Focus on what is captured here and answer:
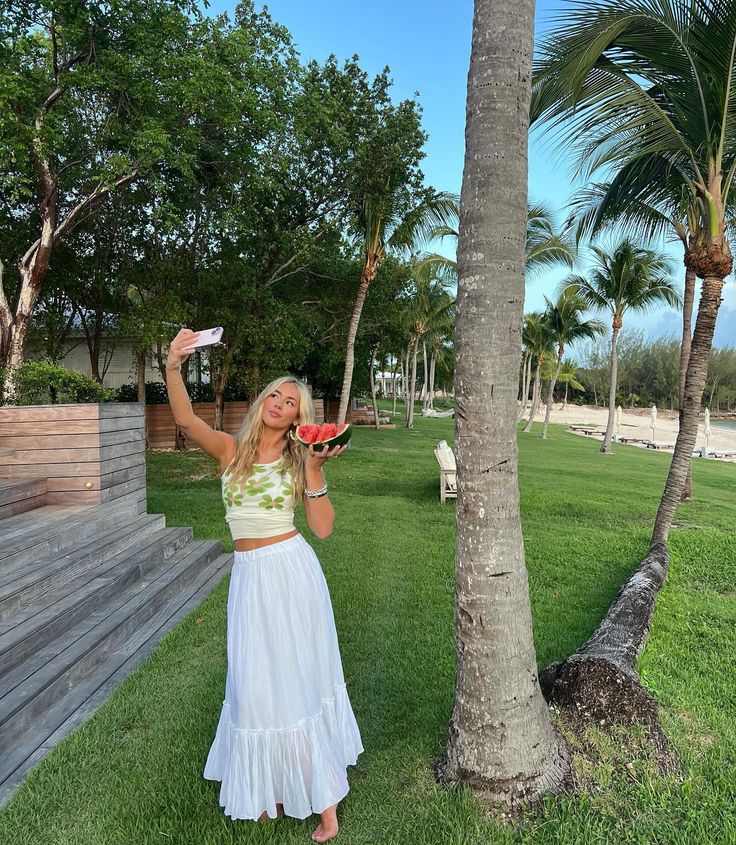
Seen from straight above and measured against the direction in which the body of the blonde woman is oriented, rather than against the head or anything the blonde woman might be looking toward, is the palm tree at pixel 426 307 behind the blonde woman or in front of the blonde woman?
behind

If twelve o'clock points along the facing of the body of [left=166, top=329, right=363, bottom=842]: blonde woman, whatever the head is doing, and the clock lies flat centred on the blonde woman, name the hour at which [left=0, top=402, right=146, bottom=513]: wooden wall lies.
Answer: The wooden wall is roughly at 5 o'clock from the blonde woman.

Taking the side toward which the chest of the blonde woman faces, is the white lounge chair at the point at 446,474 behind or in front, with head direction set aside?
behind

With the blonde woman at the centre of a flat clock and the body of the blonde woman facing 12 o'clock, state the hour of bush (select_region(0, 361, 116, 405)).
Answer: The bush is roughly at 5 o'clock from the blonde woman.

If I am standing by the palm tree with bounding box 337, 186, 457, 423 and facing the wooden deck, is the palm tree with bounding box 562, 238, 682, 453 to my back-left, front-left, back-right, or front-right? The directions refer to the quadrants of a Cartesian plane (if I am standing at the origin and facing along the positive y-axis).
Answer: back-left

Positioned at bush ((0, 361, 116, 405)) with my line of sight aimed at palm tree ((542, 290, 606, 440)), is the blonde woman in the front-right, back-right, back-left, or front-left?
back-right

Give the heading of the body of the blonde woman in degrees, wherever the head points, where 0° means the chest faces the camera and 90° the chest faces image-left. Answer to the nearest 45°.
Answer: approximately 0°

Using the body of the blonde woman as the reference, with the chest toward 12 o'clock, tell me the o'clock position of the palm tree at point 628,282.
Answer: The palm tree is roughly at 7 o'clock from the blonde woman.

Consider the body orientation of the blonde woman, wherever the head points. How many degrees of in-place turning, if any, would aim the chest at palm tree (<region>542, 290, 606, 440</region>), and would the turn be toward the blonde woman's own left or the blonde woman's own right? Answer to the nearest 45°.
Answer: approximately 135° to the blonde woman's own left

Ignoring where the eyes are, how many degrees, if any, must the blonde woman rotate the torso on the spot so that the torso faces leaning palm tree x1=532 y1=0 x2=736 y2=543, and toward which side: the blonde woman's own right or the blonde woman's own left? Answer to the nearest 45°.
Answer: approximately 135° to the blonde woman's own left
